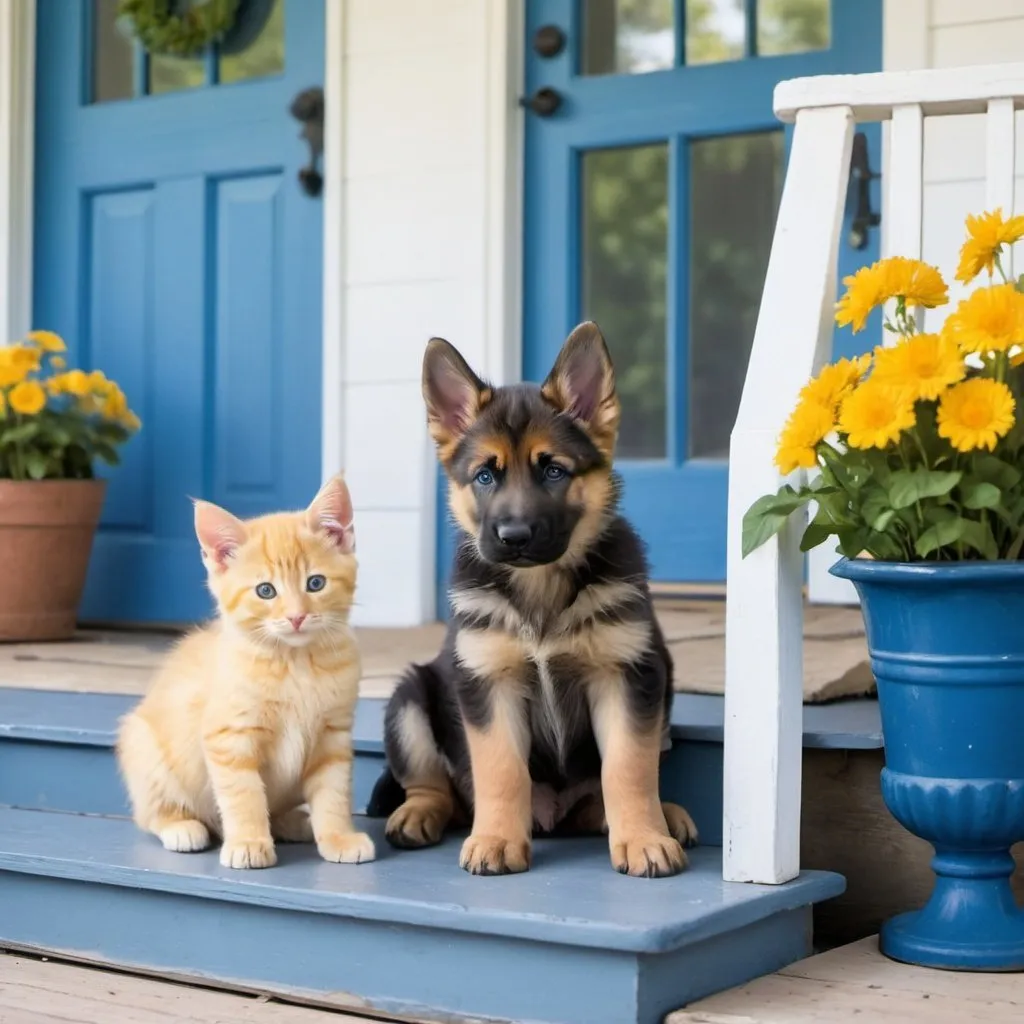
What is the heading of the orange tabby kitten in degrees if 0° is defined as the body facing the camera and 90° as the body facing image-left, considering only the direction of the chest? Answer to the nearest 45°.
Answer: approximately 315°

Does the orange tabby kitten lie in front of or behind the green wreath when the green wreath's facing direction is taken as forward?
in front

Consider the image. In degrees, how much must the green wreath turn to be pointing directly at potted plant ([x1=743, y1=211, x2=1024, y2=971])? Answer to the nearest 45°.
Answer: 0° — it already faces it

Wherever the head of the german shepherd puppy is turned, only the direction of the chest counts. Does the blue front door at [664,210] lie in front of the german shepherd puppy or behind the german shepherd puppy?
behind

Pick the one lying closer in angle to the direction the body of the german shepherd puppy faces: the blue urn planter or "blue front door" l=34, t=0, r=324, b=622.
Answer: the blue urn planter

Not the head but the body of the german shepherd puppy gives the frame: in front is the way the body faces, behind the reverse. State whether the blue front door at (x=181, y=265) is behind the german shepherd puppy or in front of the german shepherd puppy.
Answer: behind

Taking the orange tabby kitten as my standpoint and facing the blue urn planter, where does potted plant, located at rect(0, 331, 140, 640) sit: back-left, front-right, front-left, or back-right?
back-left

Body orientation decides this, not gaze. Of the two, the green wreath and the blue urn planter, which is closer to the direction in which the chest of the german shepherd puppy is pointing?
the blue urn planter

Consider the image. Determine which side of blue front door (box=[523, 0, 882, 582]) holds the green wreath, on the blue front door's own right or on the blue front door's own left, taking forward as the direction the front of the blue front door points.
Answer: on the blue front door's own right

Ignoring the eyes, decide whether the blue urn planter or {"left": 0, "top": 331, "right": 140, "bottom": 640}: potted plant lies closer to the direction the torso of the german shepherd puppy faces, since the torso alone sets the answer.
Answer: the blue urn planter
